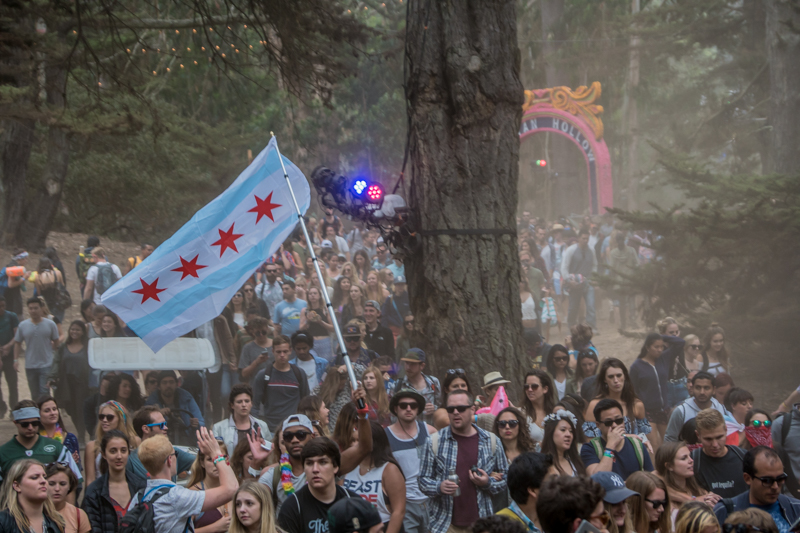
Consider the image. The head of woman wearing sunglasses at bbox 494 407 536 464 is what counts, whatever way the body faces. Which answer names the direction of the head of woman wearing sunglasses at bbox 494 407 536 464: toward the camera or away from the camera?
toward the camera

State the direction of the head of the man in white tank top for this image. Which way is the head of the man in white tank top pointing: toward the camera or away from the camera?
toward the camera

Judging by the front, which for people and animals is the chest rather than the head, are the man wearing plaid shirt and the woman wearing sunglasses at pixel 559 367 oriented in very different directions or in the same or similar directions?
same or similar directions

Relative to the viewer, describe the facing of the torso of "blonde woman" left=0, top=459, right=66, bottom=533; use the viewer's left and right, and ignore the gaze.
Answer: facing the viewer and to the right of the viewer

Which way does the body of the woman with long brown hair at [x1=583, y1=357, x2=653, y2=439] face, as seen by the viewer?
toward the camera

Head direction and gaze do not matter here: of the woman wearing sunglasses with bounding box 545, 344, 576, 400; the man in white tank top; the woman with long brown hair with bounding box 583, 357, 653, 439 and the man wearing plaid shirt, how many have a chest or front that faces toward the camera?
4

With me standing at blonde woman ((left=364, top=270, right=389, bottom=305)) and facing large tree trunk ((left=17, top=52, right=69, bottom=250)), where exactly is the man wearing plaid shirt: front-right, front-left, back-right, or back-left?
back-left

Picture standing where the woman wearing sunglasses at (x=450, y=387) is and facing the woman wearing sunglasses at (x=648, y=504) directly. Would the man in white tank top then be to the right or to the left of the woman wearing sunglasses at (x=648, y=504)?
right

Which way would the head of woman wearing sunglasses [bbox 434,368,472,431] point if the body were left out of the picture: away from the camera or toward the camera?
toward the camera

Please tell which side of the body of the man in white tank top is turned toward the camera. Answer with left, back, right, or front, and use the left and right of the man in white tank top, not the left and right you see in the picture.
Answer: front

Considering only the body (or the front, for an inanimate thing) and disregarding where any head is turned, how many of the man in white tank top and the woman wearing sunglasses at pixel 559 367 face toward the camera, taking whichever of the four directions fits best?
2

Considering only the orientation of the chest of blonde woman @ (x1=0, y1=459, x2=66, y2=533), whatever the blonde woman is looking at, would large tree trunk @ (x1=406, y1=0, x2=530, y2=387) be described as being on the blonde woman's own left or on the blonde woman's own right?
on the blonde woman's own left

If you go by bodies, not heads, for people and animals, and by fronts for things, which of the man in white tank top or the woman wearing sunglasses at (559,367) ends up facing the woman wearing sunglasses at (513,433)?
the woman wearing sunglasses at (559,367)

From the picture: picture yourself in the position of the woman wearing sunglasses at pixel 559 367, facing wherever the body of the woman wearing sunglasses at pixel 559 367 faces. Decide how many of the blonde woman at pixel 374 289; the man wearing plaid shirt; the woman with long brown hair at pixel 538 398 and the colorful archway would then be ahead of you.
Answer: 2
